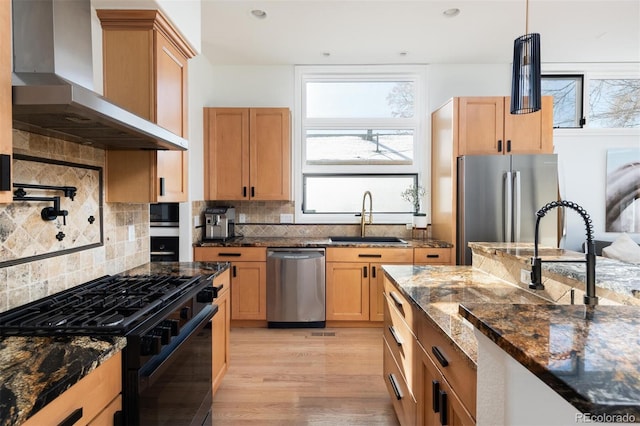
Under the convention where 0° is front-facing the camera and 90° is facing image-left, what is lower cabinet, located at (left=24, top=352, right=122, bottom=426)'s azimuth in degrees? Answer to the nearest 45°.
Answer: approximately 315°

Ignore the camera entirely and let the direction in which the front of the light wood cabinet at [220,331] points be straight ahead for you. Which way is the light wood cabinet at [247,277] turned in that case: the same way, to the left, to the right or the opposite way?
to the right

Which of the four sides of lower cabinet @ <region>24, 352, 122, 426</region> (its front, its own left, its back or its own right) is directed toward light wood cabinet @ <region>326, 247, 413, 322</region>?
left

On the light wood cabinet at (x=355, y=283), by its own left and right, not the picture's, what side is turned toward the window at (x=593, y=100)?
left

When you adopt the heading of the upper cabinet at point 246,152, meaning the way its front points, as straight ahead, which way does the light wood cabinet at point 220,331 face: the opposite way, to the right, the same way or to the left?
to the left

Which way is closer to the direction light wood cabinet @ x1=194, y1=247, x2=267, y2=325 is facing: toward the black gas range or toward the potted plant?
the black gas range

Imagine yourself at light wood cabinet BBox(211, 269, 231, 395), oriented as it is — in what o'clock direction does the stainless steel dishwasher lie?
The stainless steel dishwasher is roughly at 10 o'clock from the light wood cabinet.

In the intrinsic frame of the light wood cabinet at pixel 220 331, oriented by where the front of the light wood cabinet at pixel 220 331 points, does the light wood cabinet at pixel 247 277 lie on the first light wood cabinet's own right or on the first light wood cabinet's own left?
on the first light wood cabinet's own left

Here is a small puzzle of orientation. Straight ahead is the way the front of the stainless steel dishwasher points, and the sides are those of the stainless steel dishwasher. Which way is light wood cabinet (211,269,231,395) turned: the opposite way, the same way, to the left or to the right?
to the left
